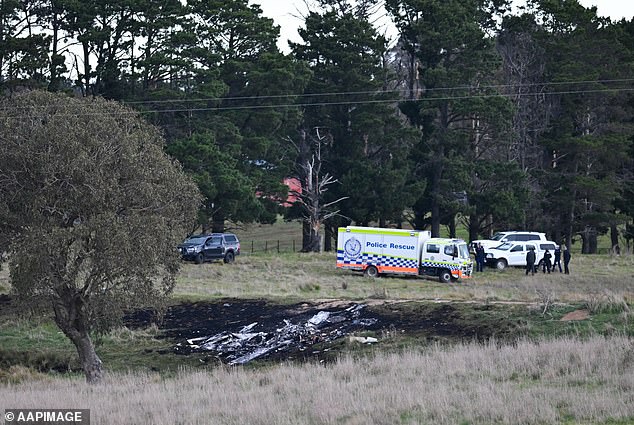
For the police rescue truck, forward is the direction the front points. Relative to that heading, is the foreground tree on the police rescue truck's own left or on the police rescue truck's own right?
on the police rescue truck's own right

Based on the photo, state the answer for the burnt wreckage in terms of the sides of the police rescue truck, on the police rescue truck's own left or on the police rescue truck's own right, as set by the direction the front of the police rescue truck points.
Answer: on the police rescue truck's own right

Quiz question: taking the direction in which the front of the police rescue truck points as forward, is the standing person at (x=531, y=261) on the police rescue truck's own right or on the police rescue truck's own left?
on the police rescue truck's own left

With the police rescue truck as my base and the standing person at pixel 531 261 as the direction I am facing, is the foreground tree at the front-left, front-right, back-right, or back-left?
back-right

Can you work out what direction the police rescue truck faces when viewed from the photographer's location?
facing the viewer and to the right of the viewer

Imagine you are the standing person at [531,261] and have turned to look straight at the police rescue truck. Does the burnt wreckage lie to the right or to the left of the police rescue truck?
left
